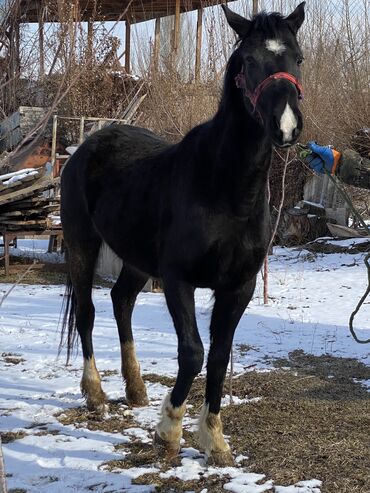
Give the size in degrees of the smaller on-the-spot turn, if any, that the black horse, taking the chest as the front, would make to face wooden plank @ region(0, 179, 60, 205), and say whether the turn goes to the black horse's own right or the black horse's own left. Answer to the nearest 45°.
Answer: approximately 135° to the black horse's own left

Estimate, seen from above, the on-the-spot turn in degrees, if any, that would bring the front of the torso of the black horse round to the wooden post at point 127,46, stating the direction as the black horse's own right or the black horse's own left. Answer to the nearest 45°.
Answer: approximately 135° to the black horse's own left

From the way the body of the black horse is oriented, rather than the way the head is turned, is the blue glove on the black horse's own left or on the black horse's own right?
on the black horse's own left

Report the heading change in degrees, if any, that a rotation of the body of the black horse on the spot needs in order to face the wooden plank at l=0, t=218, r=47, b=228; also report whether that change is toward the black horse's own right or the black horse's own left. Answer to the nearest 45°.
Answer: approximately 135° to the black horse's own left

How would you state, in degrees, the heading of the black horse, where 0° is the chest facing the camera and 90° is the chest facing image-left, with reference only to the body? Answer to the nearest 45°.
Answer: approximately 315°
